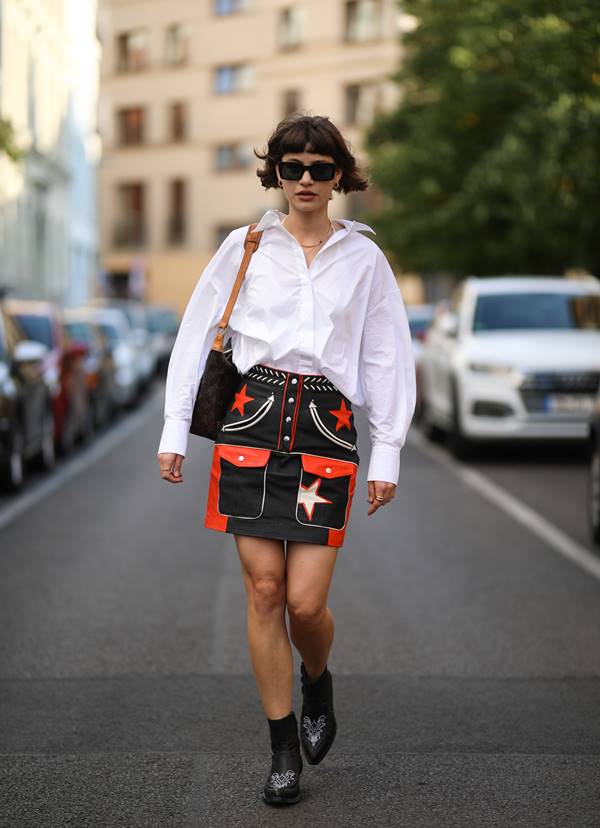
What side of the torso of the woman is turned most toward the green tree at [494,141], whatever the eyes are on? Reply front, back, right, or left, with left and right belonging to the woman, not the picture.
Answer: back

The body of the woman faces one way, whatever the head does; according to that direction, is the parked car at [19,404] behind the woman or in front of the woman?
behind

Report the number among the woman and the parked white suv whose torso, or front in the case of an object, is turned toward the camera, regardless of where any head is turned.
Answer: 2

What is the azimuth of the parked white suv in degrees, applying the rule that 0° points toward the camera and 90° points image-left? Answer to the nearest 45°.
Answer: approximately 0°

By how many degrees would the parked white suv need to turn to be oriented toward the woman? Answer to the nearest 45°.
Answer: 0° — it already faces them

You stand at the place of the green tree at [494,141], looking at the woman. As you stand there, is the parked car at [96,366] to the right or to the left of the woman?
right

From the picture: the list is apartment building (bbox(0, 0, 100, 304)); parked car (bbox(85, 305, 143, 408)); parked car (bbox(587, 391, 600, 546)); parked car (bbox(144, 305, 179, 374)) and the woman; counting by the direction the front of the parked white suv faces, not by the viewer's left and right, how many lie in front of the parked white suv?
2

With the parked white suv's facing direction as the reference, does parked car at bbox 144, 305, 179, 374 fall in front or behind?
behind

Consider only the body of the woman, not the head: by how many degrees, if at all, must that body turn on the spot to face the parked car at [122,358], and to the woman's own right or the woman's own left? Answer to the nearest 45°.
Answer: approximately 180°

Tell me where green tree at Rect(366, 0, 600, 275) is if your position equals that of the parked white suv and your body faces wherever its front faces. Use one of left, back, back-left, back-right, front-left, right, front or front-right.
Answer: back

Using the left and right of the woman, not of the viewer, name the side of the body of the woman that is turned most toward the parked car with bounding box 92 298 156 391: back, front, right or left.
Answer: back
